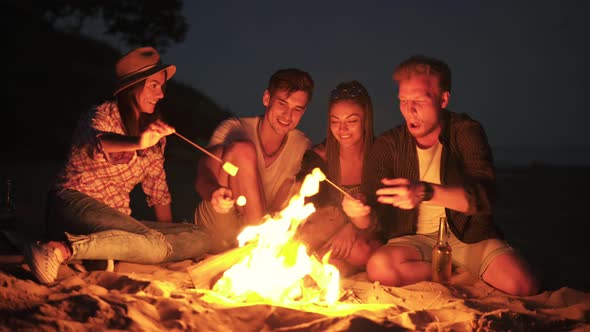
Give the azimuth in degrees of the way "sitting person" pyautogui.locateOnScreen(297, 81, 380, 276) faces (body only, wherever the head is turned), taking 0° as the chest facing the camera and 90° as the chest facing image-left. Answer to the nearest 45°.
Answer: approximately 0°

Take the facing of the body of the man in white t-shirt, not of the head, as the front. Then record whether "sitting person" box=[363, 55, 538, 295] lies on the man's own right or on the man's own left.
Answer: on the man's own left

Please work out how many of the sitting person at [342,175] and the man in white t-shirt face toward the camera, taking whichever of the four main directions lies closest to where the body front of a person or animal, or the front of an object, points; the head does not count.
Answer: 2

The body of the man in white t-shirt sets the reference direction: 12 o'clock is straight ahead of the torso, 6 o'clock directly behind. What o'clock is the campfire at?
The campfire is roughly at 12 o'clock from the man in white t-shirt.

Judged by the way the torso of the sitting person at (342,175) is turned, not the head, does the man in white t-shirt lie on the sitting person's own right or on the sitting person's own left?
on the sitting person's own right

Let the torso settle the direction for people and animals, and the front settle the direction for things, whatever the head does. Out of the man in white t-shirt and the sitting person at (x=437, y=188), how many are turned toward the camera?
2

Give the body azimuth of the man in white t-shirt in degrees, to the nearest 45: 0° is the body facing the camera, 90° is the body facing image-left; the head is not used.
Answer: approximately 0°

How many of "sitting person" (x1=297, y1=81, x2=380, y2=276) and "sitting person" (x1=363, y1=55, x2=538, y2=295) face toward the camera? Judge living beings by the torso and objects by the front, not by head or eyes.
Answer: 2

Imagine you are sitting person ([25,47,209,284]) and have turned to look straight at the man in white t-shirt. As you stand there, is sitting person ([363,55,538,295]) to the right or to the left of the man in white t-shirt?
right

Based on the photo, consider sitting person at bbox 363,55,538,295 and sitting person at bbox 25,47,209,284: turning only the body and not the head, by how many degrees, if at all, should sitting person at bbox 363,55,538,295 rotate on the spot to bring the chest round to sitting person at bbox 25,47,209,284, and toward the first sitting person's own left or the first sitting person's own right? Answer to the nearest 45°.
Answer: approximately 90° to the first sitting person's own right

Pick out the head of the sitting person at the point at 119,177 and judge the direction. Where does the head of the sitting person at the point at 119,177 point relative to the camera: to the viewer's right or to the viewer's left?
to the viewer's right
